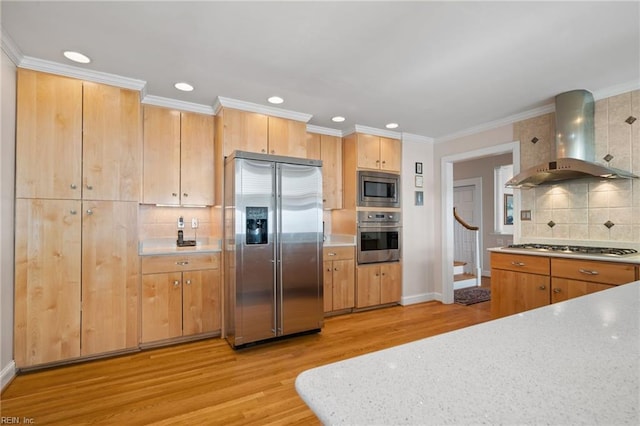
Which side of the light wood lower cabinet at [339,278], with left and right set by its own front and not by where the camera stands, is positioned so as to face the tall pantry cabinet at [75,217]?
right

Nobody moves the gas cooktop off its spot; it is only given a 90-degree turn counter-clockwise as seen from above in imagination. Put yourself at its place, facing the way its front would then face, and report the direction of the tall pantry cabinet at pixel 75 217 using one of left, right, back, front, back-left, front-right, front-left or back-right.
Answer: back-right

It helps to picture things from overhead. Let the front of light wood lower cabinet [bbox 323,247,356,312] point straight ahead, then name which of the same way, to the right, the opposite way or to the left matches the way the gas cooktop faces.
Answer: to the right

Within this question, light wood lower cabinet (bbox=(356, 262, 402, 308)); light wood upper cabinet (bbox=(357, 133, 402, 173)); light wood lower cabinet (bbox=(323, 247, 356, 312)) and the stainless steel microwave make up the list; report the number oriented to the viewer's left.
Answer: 0

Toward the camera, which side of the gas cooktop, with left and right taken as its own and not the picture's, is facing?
front

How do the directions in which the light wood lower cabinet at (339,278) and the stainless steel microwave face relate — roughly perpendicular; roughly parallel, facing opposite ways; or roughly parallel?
roughly parallel

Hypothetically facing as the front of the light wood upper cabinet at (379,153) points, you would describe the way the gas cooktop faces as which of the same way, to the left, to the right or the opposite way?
to the right

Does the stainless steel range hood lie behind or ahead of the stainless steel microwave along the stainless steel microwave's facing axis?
ahead

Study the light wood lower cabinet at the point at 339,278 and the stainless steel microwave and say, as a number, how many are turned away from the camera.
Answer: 0

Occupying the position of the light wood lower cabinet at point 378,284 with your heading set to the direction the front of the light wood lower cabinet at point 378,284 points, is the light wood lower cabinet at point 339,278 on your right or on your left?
on your right

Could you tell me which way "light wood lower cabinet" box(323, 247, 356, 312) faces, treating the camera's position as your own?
facing the viewer and to the right of the viewer

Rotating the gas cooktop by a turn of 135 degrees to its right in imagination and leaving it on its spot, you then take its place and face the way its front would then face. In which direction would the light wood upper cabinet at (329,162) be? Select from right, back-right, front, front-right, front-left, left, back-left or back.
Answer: front-left

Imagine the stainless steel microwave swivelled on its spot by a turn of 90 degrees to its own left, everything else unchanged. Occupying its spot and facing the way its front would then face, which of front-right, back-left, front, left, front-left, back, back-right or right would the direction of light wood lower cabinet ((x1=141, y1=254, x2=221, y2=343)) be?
back

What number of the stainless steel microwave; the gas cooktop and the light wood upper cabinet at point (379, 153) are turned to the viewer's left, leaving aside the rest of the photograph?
0
